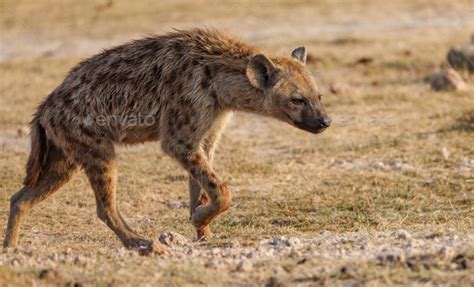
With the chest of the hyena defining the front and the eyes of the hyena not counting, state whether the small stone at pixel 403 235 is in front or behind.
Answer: in front

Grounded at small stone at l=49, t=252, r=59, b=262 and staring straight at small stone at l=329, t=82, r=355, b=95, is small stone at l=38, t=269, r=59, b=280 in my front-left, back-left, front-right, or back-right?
back-right

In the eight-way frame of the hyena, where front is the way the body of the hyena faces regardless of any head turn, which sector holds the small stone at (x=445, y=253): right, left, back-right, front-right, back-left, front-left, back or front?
front-right

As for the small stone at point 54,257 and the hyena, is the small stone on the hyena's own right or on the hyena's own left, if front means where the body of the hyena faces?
on the hyena's own right

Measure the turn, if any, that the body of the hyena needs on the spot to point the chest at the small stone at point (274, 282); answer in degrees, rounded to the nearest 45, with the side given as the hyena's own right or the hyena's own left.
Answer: approximately 90° to the hyena's own right

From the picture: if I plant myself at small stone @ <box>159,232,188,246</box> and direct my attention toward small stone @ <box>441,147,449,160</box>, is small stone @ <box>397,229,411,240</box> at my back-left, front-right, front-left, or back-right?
front-right

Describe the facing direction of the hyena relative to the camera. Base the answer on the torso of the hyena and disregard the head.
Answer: to the viewer's right

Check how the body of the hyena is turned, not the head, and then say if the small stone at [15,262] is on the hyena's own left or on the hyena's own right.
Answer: on the hyena's own right

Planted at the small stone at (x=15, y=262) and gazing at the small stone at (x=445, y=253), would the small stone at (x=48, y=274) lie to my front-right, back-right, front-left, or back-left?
front-right

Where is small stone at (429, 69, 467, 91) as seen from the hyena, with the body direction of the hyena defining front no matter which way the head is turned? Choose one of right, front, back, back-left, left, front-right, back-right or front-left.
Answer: front-left
